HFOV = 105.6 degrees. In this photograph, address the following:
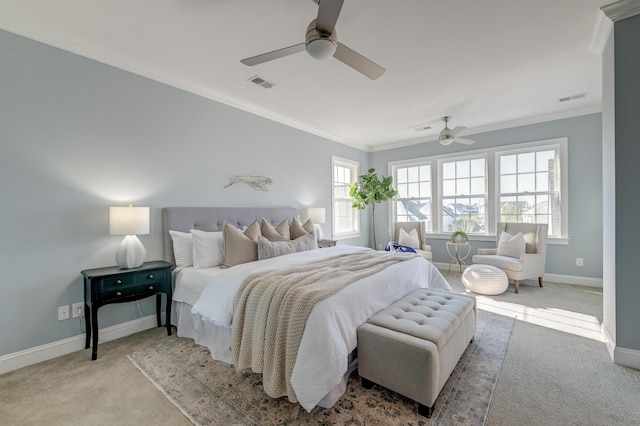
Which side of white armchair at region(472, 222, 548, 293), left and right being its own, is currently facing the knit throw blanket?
front

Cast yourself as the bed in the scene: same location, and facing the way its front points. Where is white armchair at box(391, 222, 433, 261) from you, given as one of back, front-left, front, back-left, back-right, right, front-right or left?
left

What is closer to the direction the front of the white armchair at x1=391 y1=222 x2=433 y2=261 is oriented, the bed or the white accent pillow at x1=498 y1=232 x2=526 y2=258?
the bed

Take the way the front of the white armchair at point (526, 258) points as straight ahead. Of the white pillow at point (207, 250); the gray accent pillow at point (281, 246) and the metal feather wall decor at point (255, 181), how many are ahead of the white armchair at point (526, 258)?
3

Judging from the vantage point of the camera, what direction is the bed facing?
facing the viewer and to the right of the viewer

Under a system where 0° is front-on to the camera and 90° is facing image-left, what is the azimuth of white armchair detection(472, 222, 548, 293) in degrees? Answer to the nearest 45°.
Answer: approximately 45°

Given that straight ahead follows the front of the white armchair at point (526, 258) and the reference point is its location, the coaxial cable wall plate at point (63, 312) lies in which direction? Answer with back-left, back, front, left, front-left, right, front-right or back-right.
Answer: front

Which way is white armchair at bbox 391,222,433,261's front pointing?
toward the camera

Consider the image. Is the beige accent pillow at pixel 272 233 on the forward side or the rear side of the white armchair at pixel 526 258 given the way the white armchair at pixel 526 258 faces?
on the forward side

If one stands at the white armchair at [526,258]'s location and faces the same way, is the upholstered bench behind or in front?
in front

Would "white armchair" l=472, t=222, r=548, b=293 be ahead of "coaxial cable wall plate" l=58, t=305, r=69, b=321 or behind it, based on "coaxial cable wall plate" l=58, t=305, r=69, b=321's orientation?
ahead

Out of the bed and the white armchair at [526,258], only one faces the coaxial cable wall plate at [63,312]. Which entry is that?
the white armchair

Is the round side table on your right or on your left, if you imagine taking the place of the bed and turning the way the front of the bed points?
on your left

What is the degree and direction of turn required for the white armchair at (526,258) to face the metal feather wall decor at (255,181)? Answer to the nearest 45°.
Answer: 0° — it already faces it

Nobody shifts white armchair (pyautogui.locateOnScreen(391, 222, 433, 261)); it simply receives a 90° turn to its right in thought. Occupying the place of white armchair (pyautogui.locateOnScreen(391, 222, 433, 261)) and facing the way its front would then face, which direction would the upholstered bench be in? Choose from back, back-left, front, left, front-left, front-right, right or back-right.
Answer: left

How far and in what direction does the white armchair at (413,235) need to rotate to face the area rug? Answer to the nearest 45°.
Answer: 0° — it already faces it

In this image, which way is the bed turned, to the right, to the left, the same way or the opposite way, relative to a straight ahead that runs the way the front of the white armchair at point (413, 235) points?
to the left

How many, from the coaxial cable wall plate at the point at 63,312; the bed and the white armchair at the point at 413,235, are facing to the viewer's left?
0
